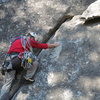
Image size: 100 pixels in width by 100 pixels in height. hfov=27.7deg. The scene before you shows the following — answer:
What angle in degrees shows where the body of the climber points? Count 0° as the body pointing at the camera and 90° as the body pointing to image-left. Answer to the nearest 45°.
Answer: approximately 270°
